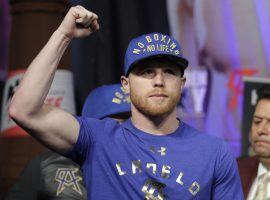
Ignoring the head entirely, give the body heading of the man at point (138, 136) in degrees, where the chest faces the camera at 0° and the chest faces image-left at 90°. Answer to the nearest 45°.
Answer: approximately 0°

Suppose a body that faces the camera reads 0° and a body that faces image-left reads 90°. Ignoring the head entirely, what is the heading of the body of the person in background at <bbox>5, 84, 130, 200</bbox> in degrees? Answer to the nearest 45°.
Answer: approximately 315°

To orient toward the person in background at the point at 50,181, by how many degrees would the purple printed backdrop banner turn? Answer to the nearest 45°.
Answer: approximately 45° to its right

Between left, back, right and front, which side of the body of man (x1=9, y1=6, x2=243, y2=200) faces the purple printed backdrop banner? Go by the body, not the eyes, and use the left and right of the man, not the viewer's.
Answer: back

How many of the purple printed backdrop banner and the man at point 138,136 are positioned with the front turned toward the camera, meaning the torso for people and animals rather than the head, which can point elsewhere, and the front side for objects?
2
